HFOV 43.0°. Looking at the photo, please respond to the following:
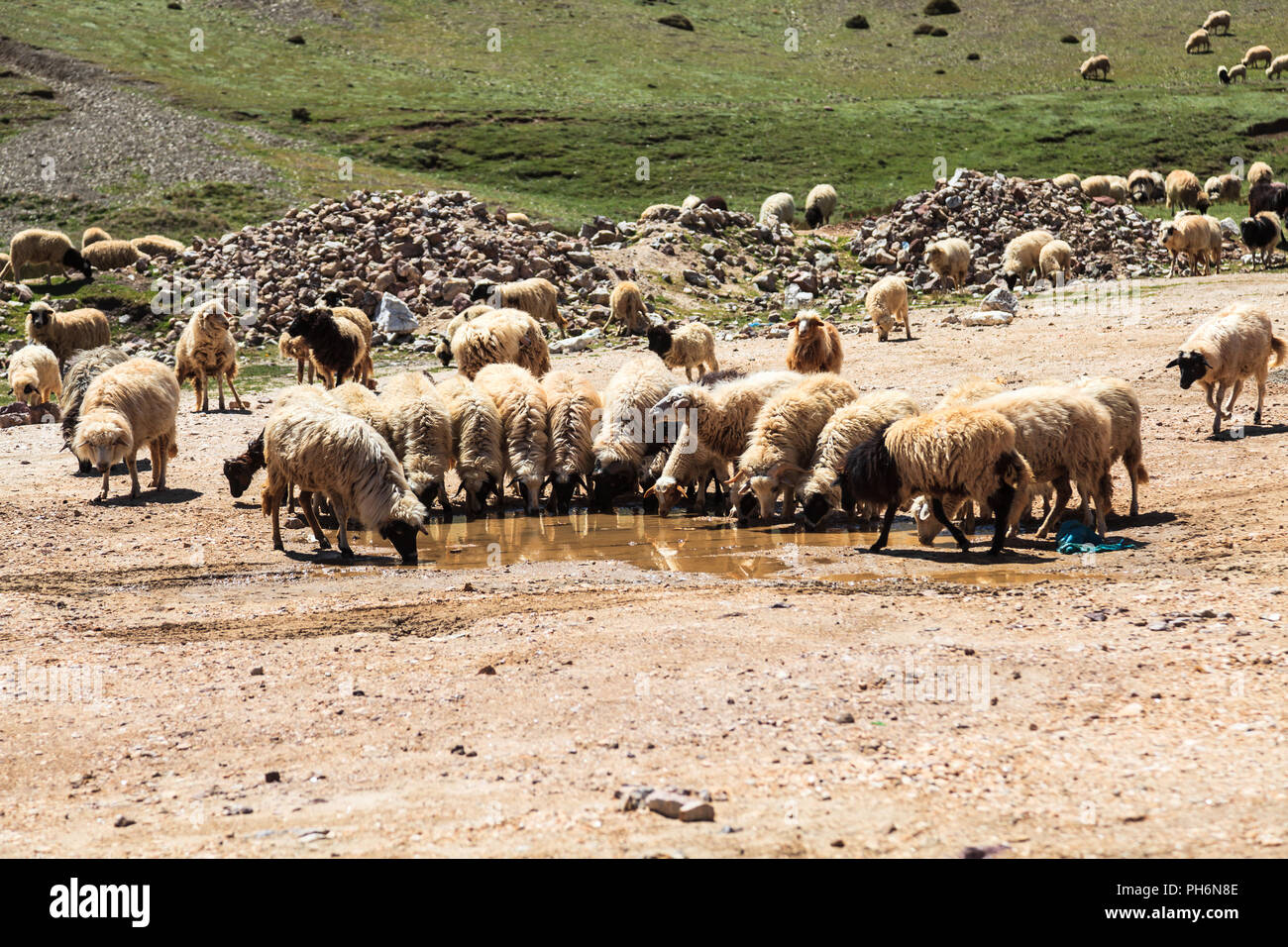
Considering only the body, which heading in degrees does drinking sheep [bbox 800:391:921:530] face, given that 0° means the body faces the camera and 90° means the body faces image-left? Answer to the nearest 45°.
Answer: approximately 45°

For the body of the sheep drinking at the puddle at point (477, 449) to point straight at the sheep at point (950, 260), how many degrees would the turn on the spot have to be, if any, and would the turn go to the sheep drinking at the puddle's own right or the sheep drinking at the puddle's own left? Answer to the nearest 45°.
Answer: approximately 135° to the sheep drinking at the puddle's own left

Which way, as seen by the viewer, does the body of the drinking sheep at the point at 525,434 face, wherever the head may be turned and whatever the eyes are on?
toward the camera

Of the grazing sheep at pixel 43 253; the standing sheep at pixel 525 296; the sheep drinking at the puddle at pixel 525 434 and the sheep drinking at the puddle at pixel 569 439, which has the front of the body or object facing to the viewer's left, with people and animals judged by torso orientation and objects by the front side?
the standing sheep at pixel 525 296

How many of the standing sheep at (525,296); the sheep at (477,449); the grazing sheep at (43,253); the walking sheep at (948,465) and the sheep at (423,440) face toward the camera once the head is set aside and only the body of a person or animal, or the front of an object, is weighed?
2

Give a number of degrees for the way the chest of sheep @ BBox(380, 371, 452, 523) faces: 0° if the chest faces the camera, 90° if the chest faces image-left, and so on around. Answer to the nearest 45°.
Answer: approximately 0°

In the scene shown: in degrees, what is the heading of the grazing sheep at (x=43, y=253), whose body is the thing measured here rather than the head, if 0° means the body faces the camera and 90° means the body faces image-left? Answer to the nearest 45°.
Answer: approximately 270°

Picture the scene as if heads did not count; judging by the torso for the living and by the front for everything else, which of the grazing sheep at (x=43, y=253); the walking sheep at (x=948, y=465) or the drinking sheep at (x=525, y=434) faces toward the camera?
the drinking sheep at (x=525, y=434)

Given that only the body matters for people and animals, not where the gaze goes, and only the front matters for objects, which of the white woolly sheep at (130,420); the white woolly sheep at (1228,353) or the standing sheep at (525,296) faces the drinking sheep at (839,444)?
the white woolly sheep at (1228,353)

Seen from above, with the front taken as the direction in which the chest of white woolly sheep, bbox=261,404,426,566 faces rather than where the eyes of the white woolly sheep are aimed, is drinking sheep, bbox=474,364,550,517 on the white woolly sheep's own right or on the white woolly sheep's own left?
on the white woolly sheep's own left

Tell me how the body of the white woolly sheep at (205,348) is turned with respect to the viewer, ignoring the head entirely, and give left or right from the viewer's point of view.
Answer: facing the viewer

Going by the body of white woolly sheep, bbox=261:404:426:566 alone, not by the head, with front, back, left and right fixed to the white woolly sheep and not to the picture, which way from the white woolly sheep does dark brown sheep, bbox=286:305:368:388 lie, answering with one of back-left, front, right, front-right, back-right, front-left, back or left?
back-left

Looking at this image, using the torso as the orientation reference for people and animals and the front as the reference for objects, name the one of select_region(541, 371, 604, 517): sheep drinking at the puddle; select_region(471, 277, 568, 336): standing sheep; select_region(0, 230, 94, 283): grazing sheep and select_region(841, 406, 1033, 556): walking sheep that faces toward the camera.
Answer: select_region(541, 371, 604, 517): sheep drinking at the puddle
